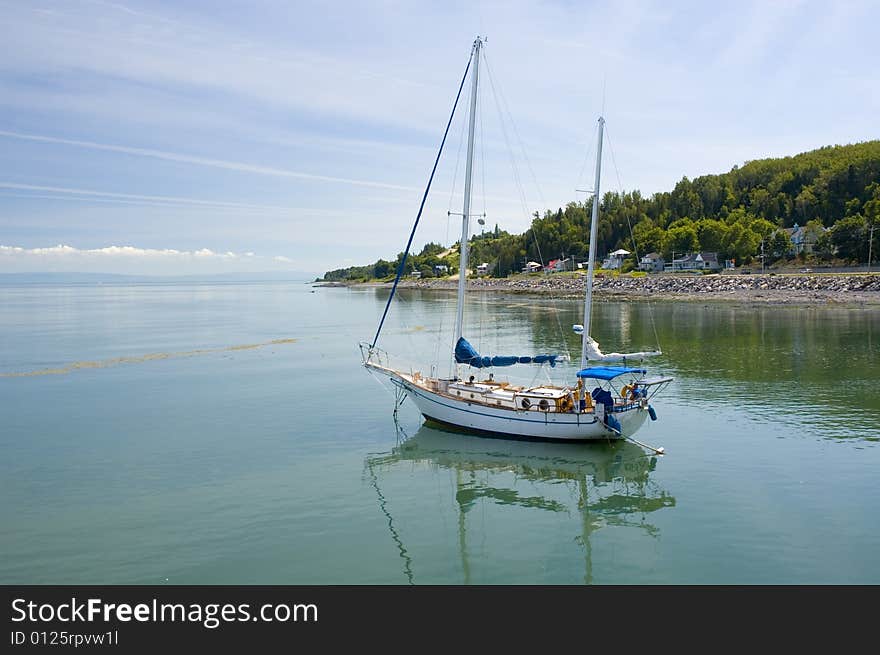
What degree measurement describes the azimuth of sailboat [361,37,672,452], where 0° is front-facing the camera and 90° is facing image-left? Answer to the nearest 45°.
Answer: approximately 135°
